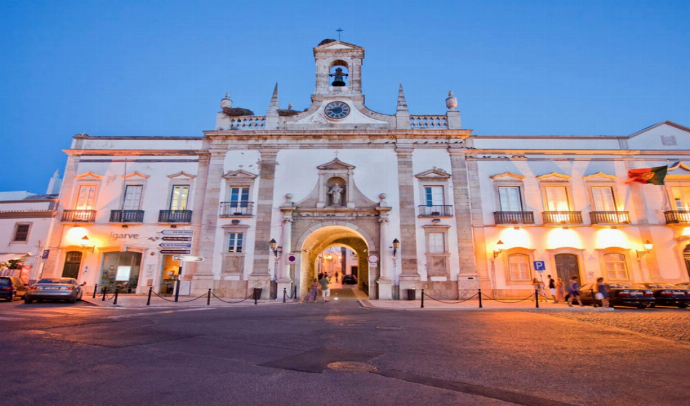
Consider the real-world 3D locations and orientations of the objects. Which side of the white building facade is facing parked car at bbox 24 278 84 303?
right

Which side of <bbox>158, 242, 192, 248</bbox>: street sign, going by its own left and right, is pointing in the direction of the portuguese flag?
left

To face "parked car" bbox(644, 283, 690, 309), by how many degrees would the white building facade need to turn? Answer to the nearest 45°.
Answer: approximately 90° to its left

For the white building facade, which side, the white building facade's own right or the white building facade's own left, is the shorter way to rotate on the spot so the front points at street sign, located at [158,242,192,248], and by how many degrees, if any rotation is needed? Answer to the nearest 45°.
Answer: approximately 45° to the white building facade's own right

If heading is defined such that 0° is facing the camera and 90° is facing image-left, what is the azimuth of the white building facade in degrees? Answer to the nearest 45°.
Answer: approximately 0°

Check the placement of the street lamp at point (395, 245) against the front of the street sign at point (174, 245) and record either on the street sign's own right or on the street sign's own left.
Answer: on the street sign's own left

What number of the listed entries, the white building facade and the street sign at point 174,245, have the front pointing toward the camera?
2

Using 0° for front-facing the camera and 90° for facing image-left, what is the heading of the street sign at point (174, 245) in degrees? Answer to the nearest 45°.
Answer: approximately 0°

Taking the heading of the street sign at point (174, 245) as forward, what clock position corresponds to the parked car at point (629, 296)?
The parked car is roughly at 10 o'clock from the street sign.

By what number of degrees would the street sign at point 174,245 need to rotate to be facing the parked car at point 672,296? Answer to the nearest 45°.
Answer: approximately 45° to its left

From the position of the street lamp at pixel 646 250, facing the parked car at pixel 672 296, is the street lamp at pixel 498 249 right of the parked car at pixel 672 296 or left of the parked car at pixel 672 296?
right
